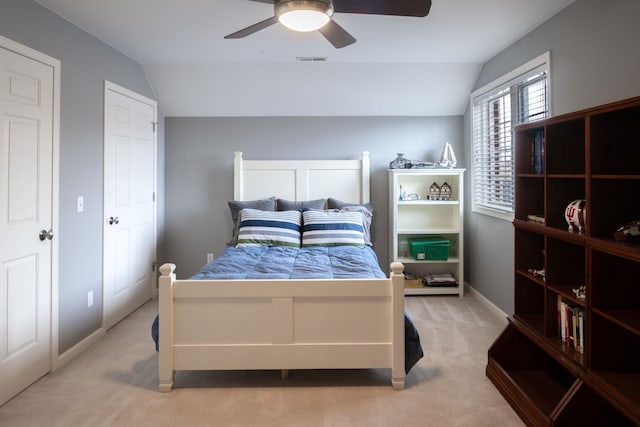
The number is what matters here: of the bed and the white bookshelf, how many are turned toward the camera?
2

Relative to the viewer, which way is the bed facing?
toward the camera

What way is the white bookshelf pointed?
toward the camera

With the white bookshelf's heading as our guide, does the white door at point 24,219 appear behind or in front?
in front

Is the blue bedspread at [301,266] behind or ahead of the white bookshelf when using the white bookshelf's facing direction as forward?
ahead

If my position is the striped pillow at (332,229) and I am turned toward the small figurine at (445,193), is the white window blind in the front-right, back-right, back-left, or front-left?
front-right

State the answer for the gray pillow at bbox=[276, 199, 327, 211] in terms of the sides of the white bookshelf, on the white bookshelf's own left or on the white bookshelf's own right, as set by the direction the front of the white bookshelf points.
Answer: on the white bookshelf's own right

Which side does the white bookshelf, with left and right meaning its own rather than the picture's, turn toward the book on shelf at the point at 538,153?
front
